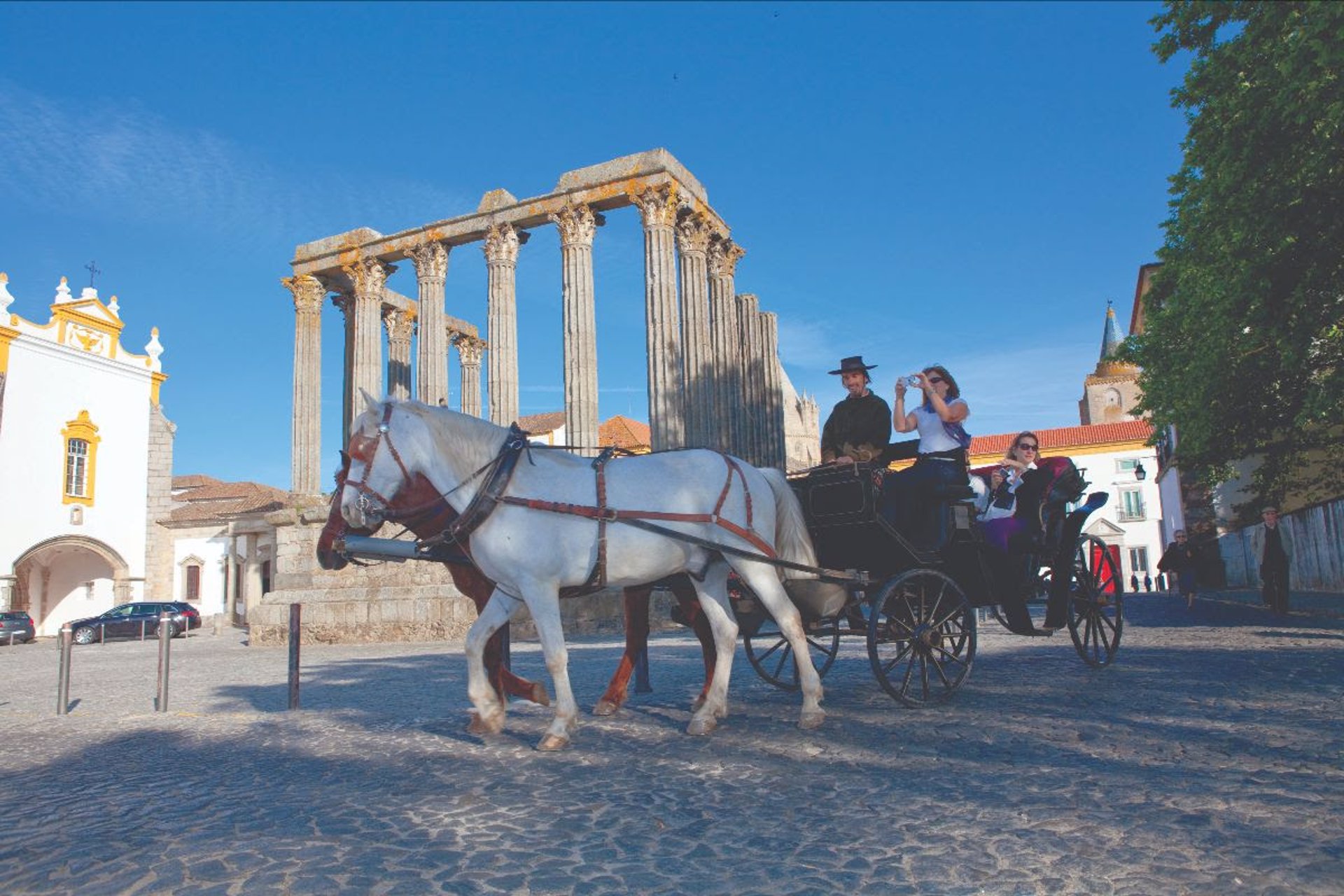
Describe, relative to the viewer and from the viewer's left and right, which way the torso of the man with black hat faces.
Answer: facing the viewer and to the left of the viewer

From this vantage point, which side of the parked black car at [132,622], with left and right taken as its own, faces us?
left

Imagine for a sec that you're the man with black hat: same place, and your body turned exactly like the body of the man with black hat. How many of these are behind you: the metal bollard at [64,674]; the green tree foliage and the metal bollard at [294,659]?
1

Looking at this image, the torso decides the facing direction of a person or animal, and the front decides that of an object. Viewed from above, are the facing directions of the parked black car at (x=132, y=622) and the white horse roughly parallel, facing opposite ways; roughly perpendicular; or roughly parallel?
roughly parallel

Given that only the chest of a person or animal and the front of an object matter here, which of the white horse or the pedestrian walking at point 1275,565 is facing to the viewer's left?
the white horse

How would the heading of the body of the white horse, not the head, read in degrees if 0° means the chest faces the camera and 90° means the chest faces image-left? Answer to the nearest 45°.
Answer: approximately 90°

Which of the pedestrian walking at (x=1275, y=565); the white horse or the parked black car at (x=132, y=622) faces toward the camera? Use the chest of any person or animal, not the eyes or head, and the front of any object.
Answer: the pedestrian walking

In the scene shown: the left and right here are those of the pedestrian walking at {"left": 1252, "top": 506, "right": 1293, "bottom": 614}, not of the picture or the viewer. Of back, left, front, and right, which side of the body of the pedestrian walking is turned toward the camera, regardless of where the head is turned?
front

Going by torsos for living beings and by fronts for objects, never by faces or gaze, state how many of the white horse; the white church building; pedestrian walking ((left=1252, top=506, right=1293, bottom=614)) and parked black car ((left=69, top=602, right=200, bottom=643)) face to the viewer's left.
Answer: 2

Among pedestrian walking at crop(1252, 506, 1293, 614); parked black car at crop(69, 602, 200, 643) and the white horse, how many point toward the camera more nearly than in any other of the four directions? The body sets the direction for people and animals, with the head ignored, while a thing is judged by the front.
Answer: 1

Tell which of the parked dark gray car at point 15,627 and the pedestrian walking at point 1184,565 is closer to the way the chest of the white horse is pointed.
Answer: the parked dark gray car

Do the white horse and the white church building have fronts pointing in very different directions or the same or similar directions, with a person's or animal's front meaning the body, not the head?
very different directions

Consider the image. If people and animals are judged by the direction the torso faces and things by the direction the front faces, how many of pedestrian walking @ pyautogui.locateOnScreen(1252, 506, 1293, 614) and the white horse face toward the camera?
1

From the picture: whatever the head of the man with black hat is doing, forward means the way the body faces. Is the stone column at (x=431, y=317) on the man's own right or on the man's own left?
on the man's own right
